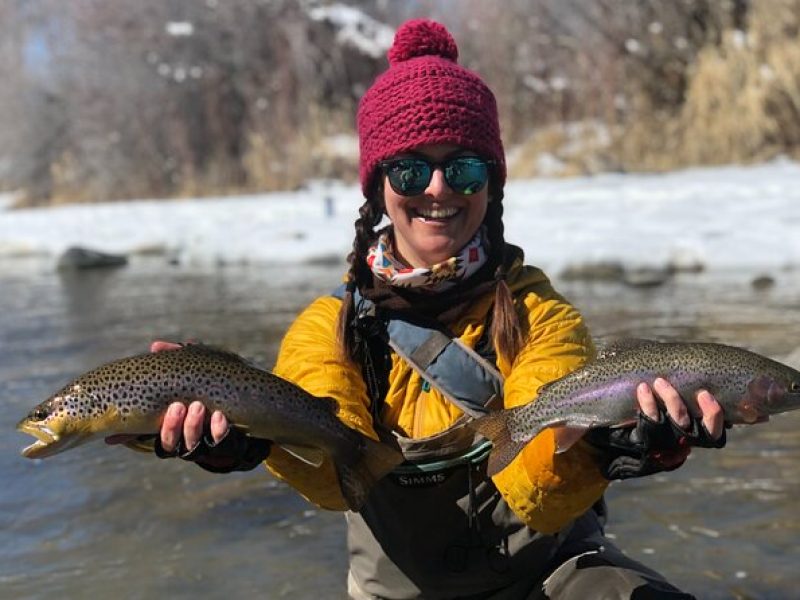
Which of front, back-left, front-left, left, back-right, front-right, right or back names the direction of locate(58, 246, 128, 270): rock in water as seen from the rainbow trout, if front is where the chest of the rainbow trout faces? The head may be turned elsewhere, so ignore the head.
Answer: back-left

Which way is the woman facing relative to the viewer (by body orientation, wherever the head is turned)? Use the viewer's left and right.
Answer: facing the viewer

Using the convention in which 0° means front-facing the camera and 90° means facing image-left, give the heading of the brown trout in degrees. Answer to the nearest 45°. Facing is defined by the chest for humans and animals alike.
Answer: approximately 90°

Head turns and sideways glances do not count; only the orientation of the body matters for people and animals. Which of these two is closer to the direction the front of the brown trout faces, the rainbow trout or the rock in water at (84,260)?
the rock in water

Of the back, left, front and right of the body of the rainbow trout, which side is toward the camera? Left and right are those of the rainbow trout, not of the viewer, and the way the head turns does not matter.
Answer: right

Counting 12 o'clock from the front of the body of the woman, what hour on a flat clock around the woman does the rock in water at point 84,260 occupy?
The rock in water is roughly at 5 o'clock from the woman.

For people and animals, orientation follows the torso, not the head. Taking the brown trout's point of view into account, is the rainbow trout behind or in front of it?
behind
